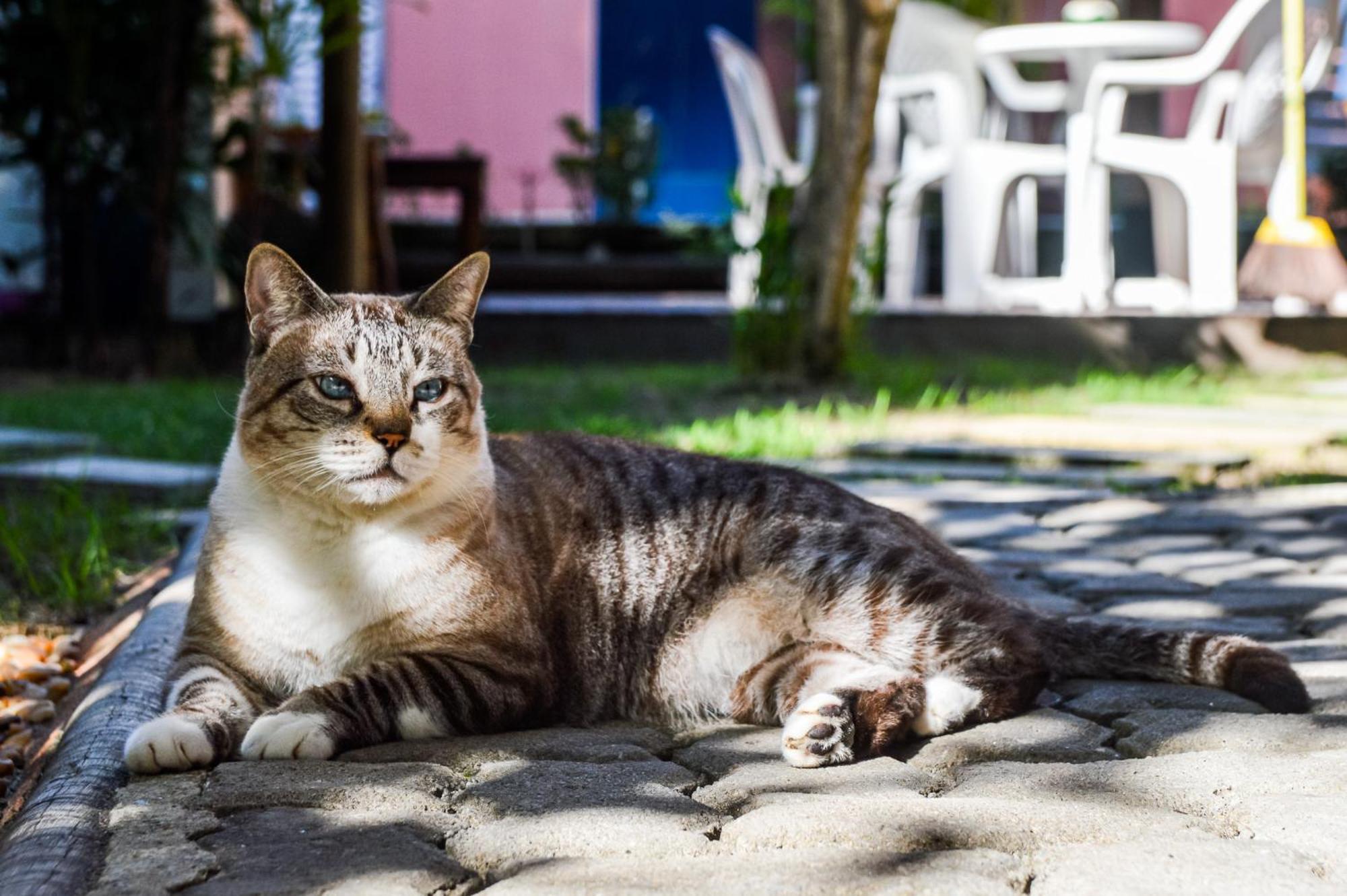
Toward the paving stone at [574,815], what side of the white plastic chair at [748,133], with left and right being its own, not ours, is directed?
right

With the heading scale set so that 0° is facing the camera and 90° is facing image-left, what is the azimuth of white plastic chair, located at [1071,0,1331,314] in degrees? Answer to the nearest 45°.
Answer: approximately 90°

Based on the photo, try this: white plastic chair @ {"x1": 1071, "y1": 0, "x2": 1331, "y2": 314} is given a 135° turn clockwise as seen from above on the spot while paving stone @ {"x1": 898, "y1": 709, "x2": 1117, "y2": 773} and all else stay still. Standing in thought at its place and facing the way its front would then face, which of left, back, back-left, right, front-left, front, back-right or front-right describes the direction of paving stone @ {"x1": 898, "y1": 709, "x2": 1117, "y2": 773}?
back-right

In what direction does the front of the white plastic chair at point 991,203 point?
to the viewer's right

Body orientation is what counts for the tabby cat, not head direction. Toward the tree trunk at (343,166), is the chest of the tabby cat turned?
no

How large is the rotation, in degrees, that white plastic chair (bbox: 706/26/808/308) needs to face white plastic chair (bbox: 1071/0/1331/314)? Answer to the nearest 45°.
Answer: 0° — it already faces it

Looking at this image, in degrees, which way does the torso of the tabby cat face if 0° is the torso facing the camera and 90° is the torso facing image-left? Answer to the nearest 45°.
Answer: approximately 45°

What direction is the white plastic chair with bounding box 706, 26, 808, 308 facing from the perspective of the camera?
to the viewer's right

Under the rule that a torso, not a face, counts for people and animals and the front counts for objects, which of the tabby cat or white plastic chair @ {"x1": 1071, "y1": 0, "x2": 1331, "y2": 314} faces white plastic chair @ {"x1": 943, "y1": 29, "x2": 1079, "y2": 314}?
white plastic chair @ {"x1": 1071, "y1": 0, "x2": 1331, "y2": 314}

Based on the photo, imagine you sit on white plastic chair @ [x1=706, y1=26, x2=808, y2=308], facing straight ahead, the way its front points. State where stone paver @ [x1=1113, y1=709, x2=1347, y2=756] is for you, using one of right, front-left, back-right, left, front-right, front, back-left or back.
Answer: right

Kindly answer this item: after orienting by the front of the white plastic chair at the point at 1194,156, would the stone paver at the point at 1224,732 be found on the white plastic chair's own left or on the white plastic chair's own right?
on the white plastic chair's own left

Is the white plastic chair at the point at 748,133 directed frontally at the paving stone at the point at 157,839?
no

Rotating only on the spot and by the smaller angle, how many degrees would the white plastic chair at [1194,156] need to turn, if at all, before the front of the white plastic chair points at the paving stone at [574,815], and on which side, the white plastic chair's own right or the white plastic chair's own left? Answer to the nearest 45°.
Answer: approximately 90° to the white plastic chair's own left

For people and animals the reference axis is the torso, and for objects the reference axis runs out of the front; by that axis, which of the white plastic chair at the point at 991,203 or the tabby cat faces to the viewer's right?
the white plastic chair

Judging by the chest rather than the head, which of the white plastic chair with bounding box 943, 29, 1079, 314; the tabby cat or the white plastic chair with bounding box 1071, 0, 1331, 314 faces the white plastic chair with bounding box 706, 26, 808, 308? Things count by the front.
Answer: the white plastic chair with bounding box 1071, 0, 1331, 314

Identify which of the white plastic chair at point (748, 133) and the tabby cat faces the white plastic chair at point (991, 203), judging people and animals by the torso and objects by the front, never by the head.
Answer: the white plastic chair at point (748, 133)

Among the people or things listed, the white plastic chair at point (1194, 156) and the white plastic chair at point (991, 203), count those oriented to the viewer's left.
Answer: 1
